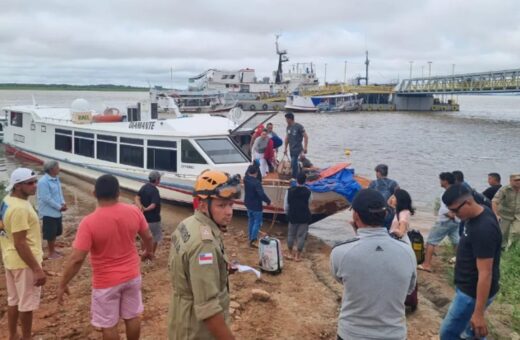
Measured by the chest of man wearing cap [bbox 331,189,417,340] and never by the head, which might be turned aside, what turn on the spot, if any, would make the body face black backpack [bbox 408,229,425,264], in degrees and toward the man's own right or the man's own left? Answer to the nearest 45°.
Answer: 0° — they already face it

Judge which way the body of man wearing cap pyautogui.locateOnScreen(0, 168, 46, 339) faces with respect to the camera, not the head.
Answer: to the viewer's right

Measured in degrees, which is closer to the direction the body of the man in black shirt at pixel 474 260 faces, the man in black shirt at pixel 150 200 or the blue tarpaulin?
the man in black shirt

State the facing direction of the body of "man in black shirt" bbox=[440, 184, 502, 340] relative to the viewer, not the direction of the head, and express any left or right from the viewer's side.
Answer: facing to the left of the viewer

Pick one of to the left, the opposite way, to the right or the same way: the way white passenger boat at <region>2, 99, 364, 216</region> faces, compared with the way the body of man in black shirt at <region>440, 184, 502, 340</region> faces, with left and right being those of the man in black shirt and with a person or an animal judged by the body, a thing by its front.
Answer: the opposite way

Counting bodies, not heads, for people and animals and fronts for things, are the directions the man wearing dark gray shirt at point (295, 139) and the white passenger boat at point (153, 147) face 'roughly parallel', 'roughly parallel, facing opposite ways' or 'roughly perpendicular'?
roughly perpendicular

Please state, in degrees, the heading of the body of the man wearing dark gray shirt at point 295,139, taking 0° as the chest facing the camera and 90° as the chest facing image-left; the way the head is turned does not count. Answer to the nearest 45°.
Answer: approximately 45°

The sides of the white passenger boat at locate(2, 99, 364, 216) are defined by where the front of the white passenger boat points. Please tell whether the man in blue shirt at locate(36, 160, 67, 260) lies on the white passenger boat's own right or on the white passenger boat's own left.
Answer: on the white passenger boat's own right

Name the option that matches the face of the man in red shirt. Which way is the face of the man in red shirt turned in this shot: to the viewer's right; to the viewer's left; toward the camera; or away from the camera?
away from the camera

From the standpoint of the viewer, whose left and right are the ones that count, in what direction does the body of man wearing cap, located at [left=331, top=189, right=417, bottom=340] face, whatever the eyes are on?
facing away from the viewer
